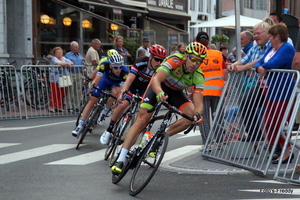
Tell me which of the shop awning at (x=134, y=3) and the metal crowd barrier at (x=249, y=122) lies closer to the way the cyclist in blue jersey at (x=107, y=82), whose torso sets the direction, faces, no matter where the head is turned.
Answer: the metal crowd barrier

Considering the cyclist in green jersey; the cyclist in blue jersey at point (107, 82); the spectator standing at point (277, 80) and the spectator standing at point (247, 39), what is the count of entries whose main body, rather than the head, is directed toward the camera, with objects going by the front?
2

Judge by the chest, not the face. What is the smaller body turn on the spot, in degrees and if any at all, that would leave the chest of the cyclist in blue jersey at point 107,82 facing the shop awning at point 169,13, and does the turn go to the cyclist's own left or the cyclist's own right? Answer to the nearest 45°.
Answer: approximately 180°

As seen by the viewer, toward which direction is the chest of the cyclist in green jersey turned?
toward the camera

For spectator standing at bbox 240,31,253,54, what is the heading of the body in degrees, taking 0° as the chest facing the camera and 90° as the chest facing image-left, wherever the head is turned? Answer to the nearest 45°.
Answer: approximately 90°

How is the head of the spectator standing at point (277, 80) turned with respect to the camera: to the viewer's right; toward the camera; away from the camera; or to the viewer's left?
to the viewer's left

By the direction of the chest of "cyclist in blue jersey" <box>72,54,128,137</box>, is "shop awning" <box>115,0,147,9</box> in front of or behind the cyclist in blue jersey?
behind

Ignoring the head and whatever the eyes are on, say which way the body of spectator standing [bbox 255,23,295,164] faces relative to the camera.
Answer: to the viewer's left

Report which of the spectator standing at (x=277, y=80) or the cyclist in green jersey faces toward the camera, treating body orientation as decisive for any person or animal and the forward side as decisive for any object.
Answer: the cyclist in green jersey

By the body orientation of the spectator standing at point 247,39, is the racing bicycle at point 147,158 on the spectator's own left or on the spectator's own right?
on the spectator's own left

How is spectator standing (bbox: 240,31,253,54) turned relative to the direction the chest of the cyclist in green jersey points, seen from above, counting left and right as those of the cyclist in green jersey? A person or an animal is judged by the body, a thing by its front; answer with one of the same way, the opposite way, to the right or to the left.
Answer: to the right

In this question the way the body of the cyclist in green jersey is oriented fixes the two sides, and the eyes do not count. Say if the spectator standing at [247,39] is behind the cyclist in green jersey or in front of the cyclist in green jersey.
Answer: behind

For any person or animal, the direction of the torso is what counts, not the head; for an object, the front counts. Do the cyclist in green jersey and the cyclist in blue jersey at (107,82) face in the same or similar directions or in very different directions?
same or similar directions
